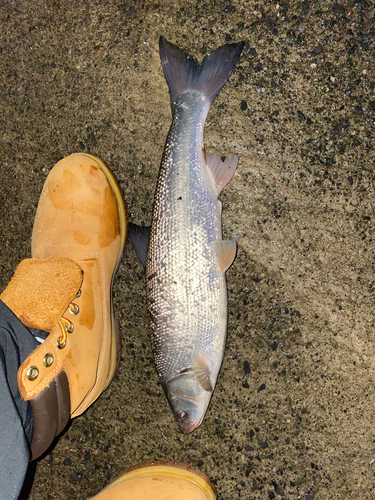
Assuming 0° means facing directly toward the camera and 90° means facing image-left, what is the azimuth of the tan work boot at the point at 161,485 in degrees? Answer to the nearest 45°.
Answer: approximately 180°

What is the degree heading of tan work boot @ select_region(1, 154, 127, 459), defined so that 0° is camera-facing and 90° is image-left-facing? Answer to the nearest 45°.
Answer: approximately 180°

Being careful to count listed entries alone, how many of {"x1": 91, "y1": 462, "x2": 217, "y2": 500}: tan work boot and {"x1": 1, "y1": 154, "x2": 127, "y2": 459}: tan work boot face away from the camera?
2
